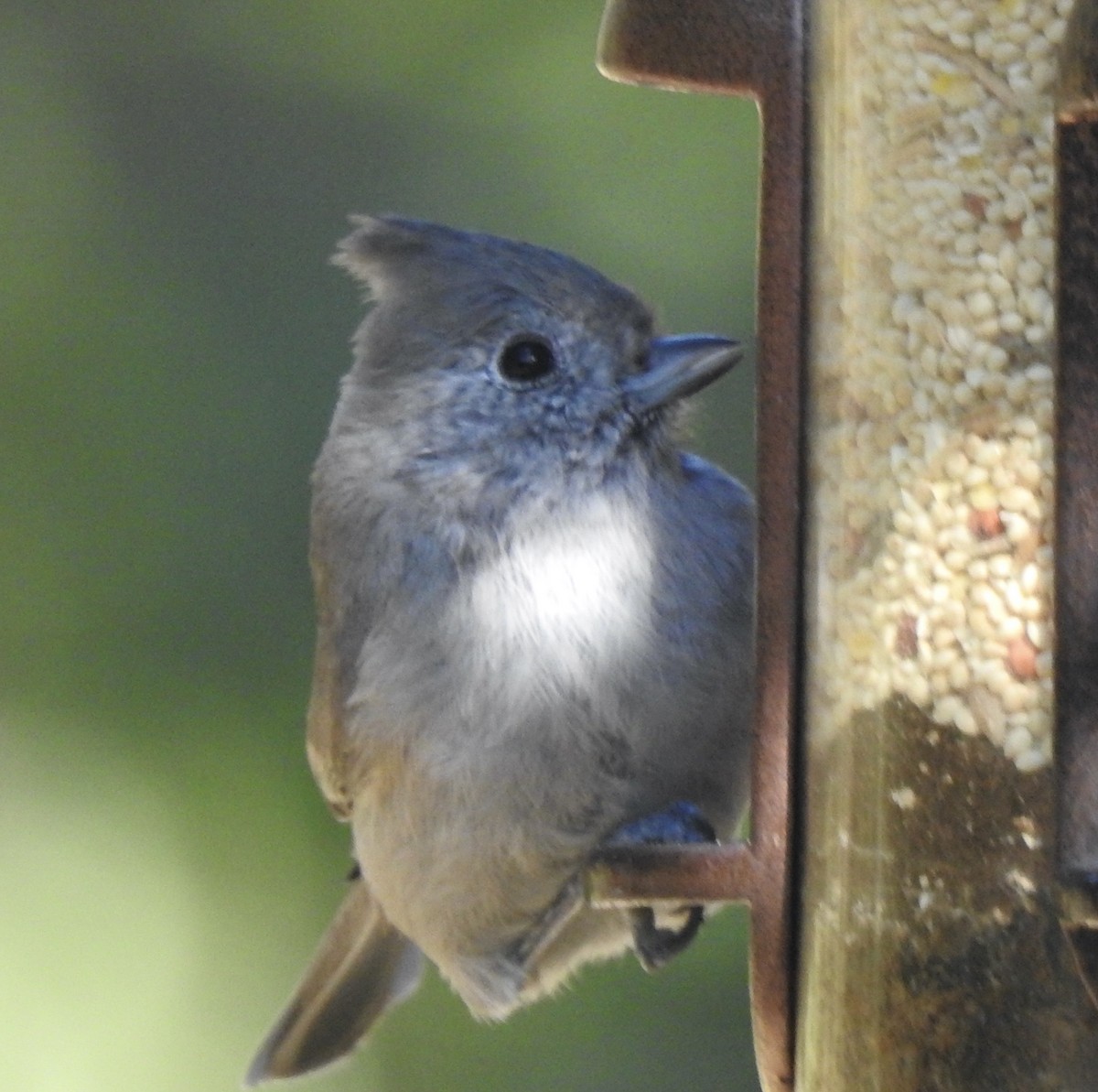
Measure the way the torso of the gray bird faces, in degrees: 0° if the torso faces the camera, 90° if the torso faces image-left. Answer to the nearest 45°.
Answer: approximately 315°
